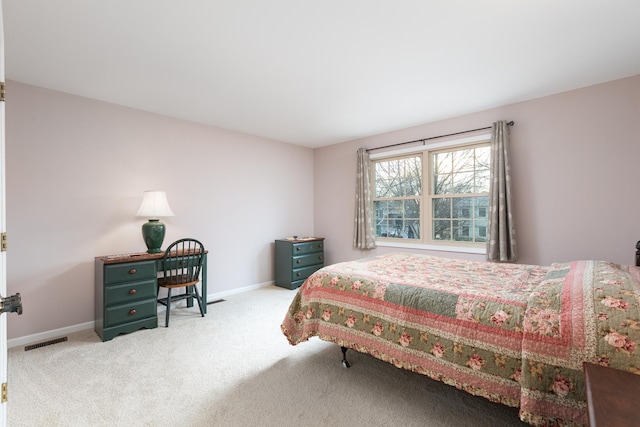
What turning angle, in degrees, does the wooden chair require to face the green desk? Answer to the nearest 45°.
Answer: approximately 45° to its left

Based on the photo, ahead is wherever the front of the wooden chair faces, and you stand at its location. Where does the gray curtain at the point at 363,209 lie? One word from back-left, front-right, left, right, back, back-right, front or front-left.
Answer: back-right

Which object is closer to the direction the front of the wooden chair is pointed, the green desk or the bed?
the green desk

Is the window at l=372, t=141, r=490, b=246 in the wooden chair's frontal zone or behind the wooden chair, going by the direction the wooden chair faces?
behind

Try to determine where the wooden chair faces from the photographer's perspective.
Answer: facing away from the viewer and to the left of the viewer

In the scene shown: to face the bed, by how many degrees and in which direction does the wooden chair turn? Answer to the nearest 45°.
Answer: approximately 180°
